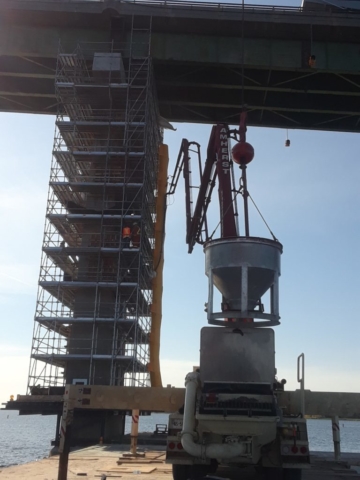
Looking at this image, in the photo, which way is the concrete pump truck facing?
away from the camera

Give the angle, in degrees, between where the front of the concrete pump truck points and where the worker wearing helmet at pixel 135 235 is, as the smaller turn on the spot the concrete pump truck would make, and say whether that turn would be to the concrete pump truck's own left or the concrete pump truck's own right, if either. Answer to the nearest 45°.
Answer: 0° — it already faces them

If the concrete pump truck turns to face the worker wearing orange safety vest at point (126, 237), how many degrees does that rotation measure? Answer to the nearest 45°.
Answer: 0° — it already faces them
